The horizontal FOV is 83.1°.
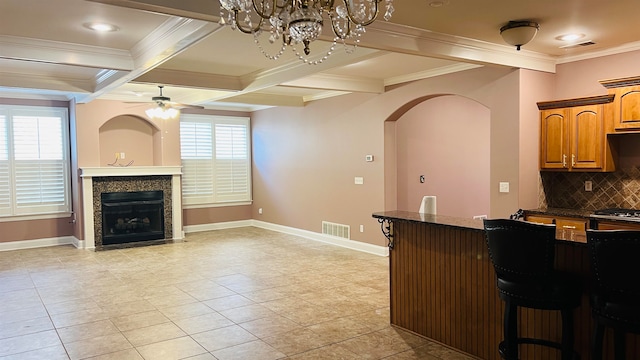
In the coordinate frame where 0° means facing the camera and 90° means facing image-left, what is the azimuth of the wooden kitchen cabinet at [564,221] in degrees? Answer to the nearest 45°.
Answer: approximately 45°

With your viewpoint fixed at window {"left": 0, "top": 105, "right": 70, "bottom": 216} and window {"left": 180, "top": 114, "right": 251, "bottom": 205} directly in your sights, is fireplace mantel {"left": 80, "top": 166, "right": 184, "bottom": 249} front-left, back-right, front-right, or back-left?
front-right

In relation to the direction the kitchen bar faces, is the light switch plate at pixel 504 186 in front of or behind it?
behind

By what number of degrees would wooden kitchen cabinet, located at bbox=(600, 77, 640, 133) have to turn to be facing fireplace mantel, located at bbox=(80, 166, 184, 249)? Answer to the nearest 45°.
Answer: approximately 45° to its right

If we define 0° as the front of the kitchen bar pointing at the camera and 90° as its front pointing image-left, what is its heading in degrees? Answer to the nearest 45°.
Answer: approximately 45°

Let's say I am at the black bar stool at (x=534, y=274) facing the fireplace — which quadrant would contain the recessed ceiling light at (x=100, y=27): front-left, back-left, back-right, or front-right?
front-left

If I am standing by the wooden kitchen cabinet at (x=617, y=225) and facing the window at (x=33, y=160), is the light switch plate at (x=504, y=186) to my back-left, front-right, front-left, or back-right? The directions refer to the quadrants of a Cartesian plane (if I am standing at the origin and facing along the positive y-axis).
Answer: front-right

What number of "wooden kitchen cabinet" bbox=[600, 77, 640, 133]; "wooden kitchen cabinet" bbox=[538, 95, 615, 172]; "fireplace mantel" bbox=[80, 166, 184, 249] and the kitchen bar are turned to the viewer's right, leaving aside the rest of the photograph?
0

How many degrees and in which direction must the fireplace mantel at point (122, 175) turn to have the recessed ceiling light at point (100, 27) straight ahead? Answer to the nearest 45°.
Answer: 0° — it already faces it

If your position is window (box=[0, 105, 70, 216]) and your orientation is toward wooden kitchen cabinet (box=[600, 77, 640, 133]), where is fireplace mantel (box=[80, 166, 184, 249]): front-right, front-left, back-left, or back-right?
front-left

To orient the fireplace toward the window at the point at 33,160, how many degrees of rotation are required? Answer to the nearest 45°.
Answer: approximately 90° to its right

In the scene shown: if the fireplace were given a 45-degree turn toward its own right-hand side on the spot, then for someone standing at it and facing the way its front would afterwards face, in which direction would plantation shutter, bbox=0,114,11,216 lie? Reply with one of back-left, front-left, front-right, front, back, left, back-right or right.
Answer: front-right

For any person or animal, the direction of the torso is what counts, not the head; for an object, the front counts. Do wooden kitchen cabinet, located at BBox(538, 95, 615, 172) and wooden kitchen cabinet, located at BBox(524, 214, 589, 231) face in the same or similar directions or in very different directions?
same or similar directions

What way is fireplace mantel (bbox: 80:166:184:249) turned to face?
toward the camera
